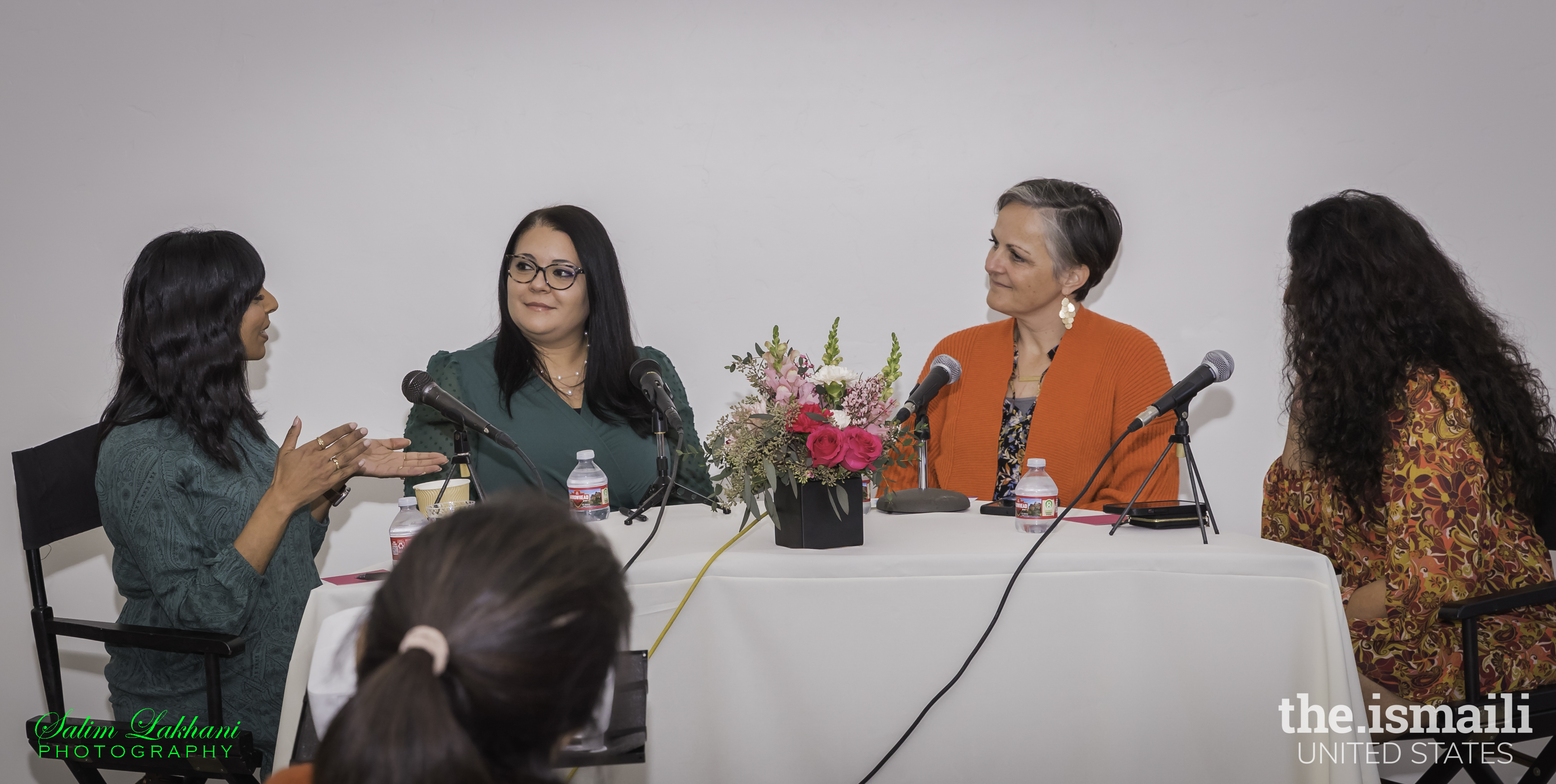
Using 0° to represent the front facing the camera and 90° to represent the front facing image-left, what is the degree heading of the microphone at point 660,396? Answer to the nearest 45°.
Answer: approximately 135°

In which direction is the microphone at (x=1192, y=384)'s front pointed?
to the viewer's right

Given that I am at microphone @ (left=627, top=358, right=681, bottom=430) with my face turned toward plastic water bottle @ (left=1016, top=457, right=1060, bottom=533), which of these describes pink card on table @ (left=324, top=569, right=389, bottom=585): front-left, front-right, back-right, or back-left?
back-right

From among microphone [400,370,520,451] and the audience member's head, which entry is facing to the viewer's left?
the microphone

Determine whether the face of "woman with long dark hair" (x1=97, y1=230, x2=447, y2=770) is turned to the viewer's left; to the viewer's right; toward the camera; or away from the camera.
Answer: to the viewer's right

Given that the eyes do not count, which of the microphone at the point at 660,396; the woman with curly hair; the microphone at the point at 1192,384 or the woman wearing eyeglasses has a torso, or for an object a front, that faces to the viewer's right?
the microphone at the point at 1192,384

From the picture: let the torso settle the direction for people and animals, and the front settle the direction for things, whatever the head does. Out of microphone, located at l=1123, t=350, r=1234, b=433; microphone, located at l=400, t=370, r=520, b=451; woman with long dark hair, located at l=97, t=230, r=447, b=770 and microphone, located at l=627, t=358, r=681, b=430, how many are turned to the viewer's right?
2

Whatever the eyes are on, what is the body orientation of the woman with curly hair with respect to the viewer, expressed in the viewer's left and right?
facing to the left of the viewer

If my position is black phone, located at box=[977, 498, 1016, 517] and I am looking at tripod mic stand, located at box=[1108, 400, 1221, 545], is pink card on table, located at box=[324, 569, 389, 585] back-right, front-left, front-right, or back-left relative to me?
back-right

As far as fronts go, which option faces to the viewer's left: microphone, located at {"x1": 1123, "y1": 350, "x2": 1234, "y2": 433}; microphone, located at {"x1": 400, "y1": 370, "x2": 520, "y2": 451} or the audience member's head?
microphone, located at {"x1": 400, "y1": 370, "x2": 520, "y2": 451}

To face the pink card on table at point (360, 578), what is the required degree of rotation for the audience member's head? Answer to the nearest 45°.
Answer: approximately 45° to its left

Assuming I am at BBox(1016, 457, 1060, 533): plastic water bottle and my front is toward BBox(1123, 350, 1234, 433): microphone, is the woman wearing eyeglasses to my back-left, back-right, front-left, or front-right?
back-left

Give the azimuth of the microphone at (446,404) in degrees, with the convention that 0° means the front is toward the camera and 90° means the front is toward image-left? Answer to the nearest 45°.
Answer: approximately 90°

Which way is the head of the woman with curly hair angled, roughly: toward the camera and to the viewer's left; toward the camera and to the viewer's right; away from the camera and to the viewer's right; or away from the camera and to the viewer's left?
away from the camera and to the viewer's left

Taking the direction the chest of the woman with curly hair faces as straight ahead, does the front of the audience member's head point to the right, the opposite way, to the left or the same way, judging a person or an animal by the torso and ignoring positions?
to the right

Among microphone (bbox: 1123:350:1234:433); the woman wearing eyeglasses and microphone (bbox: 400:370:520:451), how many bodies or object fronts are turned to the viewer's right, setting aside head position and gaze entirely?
1
